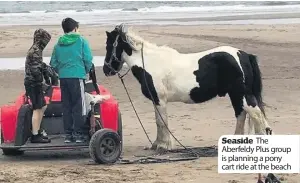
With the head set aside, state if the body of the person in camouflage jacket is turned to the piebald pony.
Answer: yes

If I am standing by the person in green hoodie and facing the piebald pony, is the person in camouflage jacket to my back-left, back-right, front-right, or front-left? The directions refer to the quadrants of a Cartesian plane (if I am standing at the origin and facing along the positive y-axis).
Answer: back-left

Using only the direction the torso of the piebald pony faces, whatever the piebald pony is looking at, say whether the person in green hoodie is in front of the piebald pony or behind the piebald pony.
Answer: in front

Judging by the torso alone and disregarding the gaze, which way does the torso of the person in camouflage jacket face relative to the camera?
to the viewer's right

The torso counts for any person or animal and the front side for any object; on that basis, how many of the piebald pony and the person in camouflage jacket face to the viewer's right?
1

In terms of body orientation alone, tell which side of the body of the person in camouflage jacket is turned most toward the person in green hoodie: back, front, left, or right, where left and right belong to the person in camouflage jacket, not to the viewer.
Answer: front

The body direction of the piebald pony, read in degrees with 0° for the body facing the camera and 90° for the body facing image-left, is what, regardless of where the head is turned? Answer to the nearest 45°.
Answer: approximately 90°

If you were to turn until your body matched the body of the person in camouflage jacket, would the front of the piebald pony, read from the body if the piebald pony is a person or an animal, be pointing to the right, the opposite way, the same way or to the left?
the opposite way
